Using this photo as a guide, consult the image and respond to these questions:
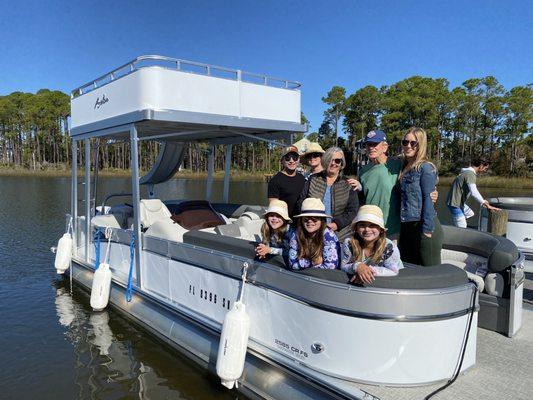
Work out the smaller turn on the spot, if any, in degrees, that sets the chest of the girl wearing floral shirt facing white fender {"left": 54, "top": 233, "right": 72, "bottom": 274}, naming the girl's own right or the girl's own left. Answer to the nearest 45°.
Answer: approximately 135° to the girl's own right

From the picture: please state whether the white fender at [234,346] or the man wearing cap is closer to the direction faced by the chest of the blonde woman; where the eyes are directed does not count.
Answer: the white fender

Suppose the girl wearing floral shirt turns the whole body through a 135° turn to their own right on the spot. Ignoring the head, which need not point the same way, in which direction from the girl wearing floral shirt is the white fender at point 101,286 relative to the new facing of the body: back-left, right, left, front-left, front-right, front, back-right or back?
front

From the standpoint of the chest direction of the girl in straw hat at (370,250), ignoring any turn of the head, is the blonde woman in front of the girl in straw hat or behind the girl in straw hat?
behind

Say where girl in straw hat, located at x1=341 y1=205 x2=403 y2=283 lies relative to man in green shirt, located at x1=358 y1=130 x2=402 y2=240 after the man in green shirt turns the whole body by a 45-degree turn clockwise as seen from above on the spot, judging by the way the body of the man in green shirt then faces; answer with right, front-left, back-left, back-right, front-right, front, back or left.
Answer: left

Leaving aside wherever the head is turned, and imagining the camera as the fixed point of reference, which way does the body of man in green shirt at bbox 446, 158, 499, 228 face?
to the viewer's right

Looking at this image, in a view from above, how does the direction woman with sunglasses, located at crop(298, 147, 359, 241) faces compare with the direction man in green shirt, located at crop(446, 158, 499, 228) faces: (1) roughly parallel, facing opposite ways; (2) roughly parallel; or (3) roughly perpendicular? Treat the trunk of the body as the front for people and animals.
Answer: roughly perpendicular

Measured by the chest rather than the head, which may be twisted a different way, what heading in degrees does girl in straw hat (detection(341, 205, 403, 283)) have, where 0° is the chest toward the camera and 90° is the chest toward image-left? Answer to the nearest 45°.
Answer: approximately 0°

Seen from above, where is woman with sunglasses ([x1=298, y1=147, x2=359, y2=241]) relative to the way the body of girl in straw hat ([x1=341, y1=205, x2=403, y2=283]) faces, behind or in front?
behind

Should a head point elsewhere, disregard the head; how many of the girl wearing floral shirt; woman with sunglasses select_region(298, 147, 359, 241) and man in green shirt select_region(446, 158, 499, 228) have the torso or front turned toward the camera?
2

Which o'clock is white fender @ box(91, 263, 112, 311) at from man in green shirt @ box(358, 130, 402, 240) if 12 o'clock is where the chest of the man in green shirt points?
The white fender is roughly at 2 o'clock from the man in green shirt.

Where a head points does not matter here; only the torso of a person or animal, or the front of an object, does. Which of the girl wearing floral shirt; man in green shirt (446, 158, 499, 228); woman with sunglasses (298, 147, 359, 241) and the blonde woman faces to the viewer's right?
the man in green shirt

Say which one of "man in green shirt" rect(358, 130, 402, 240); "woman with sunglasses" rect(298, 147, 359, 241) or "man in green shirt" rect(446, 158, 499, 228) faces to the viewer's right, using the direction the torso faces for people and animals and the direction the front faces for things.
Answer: "man in green shirt" rect(446, 158, 499, 228)
